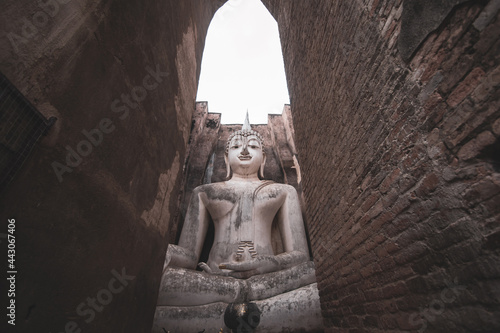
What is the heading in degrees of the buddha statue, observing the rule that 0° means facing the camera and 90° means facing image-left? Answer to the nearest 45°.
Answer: approximately 0°
